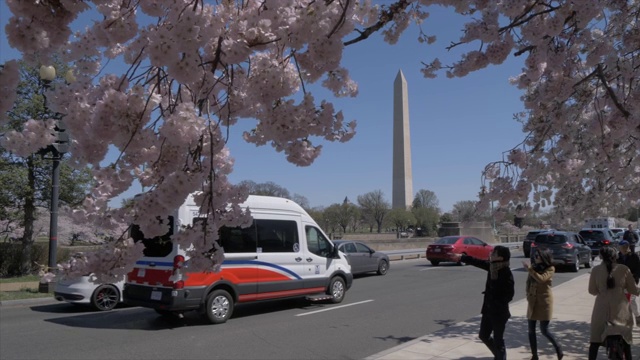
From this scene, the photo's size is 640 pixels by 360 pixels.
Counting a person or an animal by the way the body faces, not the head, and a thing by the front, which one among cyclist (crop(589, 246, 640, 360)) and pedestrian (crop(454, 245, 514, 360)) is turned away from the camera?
cyclist (crop(589, 246, 640, 360))

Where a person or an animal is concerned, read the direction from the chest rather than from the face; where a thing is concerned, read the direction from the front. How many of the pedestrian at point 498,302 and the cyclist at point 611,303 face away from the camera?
1

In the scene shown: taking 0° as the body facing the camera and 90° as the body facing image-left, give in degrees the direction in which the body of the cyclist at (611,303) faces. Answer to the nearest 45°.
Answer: approximately 180°

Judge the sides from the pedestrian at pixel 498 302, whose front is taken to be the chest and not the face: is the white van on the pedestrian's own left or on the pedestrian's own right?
on the pedestrian's own right

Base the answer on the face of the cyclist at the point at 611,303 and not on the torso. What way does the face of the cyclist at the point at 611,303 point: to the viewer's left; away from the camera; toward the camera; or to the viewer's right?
away from the camera

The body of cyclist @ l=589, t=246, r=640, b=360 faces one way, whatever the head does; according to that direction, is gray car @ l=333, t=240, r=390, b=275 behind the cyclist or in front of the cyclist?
in front

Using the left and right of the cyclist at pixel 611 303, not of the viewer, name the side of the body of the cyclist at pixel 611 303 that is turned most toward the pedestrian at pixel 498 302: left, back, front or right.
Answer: left
